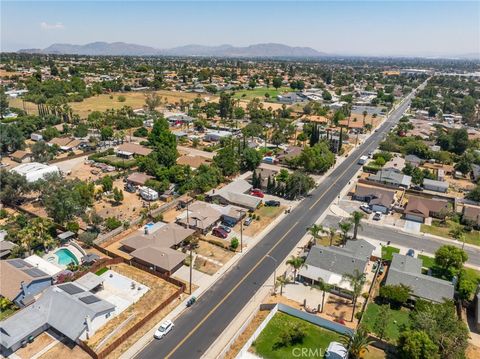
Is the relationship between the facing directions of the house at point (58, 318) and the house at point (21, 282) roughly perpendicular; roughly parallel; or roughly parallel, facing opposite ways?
roughly parallel

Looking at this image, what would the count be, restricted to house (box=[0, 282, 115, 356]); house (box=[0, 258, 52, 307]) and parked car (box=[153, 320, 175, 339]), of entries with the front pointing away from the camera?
0

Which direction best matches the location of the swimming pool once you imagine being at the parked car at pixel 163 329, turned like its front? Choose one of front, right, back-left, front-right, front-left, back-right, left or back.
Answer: right

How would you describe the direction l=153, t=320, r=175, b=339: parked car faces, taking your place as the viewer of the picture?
facing the viewer and to the left of the viewer

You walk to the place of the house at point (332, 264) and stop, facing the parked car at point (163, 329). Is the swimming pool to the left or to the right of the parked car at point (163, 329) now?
right

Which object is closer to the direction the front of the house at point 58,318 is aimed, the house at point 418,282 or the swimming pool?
the house

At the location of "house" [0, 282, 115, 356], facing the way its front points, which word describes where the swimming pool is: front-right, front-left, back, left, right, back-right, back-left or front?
back-left

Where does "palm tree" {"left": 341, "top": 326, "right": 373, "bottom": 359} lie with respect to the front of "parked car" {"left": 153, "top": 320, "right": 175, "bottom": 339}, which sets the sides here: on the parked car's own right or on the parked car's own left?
on the parked car's own left

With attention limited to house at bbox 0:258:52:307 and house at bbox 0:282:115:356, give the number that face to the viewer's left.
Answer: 0

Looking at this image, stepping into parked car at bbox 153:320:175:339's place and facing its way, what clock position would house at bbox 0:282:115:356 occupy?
The house is roughly at 2 o'clock from the parked car.

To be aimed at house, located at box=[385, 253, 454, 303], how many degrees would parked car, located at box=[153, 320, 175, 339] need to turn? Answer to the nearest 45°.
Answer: approximately 135° to its left

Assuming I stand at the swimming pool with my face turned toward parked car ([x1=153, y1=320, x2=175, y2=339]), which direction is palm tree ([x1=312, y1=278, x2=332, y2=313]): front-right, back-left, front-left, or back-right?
front-left
